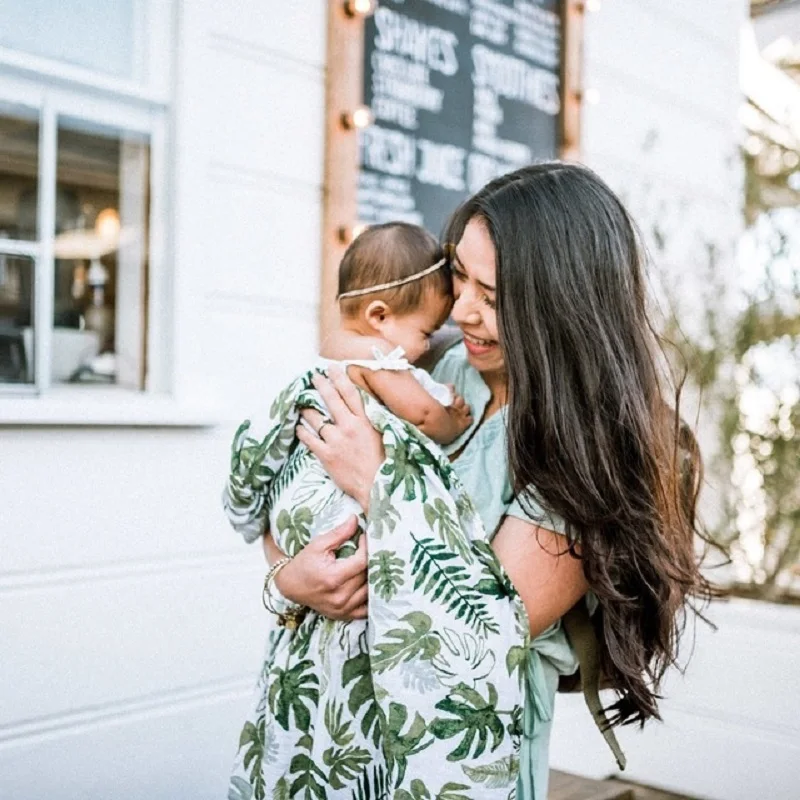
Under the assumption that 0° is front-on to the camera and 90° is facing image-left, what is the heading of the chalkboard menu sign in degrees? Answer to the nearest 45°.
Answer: approximately 315°

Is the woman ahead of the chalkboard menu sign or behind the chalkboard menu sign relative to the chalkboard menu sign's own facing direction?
ahead

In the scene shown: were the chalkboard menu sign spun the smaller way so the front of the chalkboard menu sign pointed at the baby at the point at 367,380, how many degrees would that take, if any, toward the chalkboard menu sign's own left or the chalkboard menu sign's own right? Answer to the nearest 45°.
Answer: approximately 45° to the chalkboard menu sign's own right
